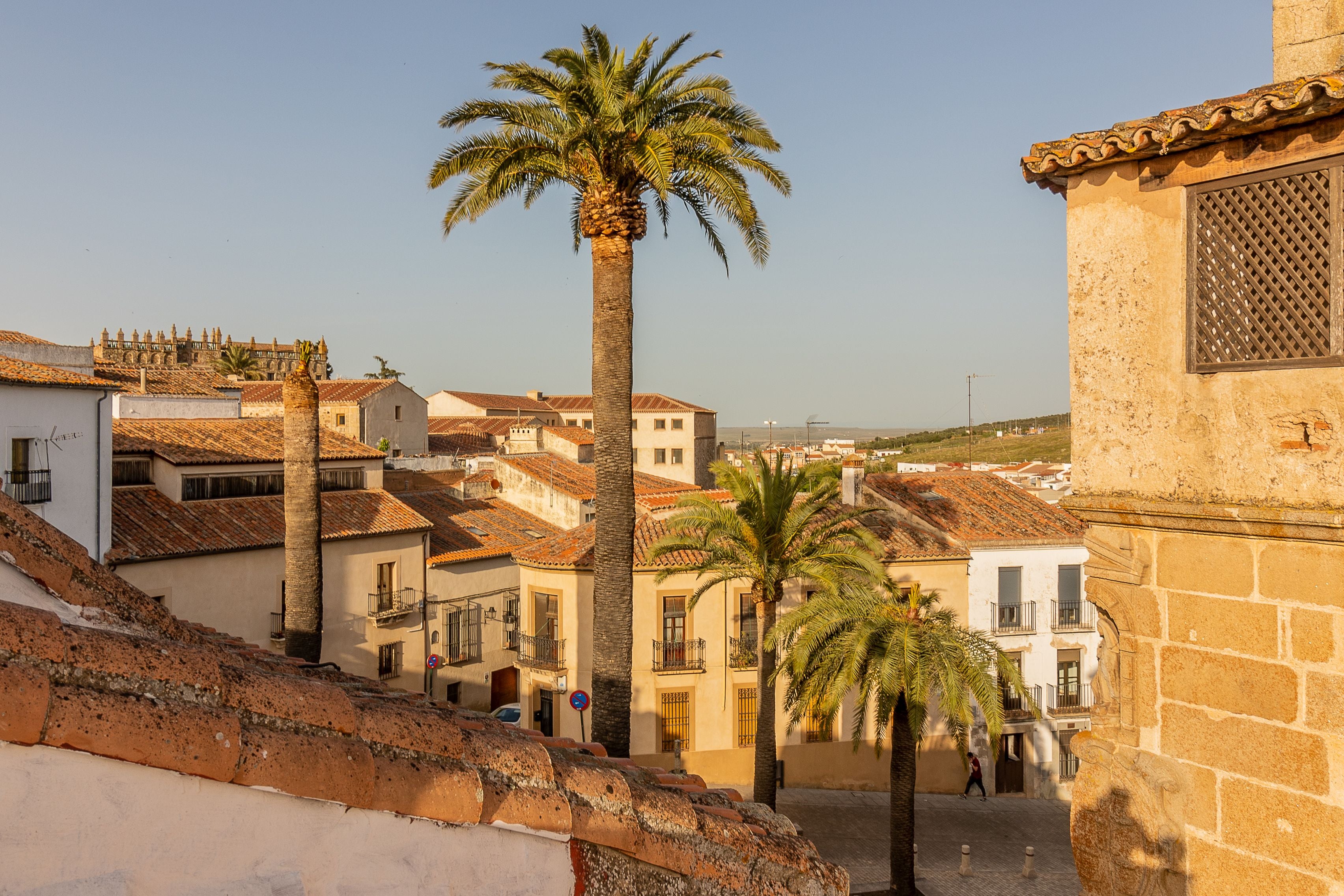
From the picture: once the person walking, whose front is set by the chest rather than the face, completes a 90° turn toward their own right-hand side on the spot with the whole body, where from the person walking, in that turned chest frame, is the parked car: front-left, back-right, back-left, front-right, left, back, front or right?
left

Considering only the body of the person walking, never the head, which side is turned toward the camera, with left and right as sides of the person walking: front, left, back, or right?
left

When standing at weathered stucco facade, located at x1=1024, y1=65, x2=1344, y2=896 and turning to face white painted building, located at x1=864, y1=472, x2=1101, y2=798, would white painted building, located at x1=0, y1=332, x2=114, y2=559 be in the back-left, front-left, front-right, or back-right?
front-left

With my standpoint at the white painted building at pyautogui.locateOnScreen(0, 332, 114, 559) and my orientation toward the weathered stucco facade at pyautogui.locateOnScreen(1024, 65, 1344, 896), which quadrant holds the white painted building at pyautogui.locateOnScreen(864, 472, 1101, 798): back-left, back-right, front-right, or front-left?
front-left

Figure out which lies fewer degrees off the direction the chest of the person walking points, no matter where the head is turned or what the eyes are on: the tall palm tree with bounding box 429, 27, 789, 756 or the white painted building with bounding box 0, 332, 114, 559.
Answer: the white painted building
